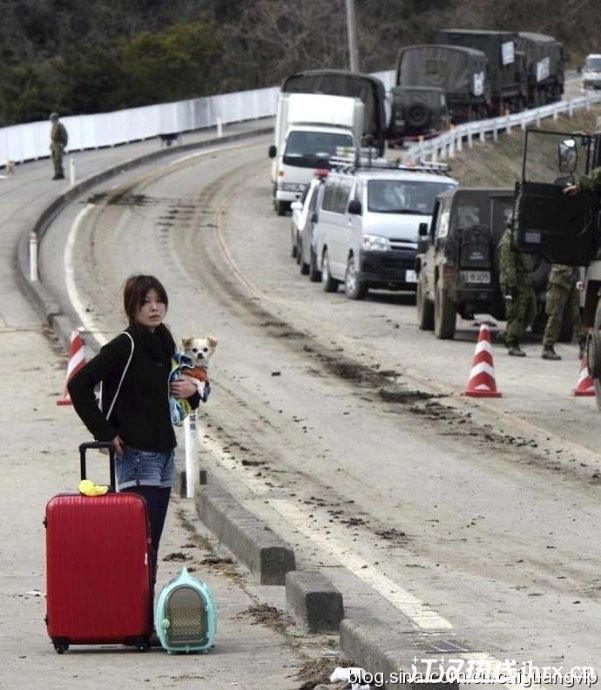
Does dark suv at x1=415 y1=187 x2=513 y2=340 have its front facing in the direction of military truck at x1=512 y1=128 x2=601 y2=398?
no

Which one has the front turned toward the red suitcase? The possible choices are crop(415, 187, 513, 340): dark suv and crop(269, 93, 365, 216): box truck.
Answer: the box truck

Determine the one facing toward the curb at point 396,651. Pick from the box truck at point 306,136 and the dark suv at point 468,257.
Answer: the box truck

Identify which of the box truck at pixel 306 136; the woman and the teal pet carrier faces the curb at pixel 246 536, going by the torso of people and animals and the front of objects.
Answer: the box truck

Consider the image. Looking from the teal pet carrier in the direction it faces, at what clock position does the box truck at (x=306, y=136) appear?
The box truck is roughly at 6 o'clock from the teal pet carrier.

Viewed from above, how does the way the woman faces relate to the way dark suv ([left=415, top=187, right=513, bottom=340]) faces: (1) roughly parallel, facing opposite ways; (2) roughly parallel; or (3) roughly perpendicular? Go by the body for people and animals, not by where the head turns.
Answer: roughly parallel, facing opposite ways

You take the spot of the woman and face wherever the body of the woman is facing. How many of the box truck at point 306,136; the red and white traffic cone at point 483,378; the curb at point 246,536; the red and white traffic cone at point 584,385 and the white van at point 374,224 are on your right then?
0

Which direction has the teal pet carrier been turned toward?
toward the camera

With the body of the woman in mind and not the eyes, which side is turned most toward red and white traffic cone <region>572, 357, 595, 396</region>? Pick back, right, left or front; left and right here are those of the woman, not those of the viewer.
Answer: left

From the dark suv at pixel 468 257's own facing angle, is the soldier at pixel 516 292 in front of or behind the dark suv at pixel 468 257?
behind

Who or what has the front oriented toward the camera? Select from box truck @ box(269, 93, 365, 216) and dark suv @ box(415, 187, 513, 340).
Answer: the box truck

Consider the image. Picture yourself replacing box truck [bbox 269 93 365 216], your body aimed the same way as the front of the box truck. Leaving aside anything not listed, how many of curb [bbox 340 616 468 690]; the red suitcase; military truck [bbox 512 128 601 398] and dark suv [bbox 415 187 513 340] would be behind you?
0

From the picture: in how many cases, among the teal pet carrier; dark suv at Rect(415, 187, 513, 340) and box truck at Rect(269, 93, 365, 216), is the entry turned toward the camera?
2

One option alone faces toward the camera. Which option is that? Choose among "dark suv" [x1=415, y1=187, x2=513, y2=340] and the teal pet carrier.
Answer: the teal pet carrier

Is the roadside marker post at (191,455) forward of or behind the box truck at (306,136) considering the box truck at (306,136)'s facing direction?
forward

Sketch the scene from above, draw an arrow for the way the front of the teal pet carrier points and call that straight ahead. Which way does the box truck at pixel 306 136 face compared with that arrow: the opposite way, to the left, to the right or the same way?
the same way

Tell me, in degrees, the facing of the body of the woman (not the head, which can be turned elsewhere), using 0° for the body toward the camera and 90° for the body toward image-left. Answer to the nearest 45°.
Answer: approximately 315°

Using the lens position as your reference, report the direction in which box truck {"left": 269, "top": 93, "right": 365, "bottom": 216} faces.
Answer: facing the viewer

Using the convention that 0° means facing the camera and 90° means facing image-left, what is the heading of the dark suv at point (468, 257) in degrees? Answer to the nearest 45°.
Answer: approximately 135°

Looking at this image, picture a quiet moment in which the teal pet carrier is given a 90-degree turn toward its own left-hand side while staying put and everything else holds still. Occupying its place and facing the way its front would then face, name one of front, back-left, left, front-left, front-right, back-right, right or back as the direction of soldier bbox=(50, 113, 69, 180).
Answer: left
